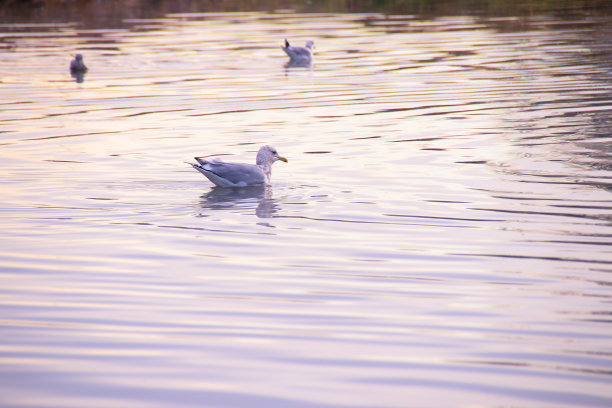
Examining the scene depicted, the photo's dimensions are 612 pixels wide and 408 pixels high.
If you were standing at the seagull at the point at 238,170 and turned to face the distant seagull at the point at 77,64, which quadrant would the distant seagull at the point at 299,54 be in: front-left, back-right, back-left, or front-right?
front-right

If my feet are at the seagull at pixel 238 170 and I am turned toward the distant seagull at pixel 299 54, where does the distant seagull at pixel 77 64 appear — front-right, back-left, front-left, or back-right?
front-left

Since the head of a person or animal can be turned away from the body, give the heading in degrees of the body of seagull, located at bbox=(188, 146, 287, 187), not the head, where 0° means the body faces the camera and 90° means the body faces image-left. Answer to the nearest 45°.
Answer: approximately 270°

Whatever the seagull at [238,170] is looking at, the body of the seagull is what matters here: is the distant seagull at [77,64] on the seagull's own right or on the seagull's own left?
on the seagull's own left

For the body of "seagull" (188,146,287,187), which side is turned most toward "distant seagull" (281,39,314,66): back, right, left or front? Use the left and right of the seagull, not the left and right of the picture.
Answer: left
